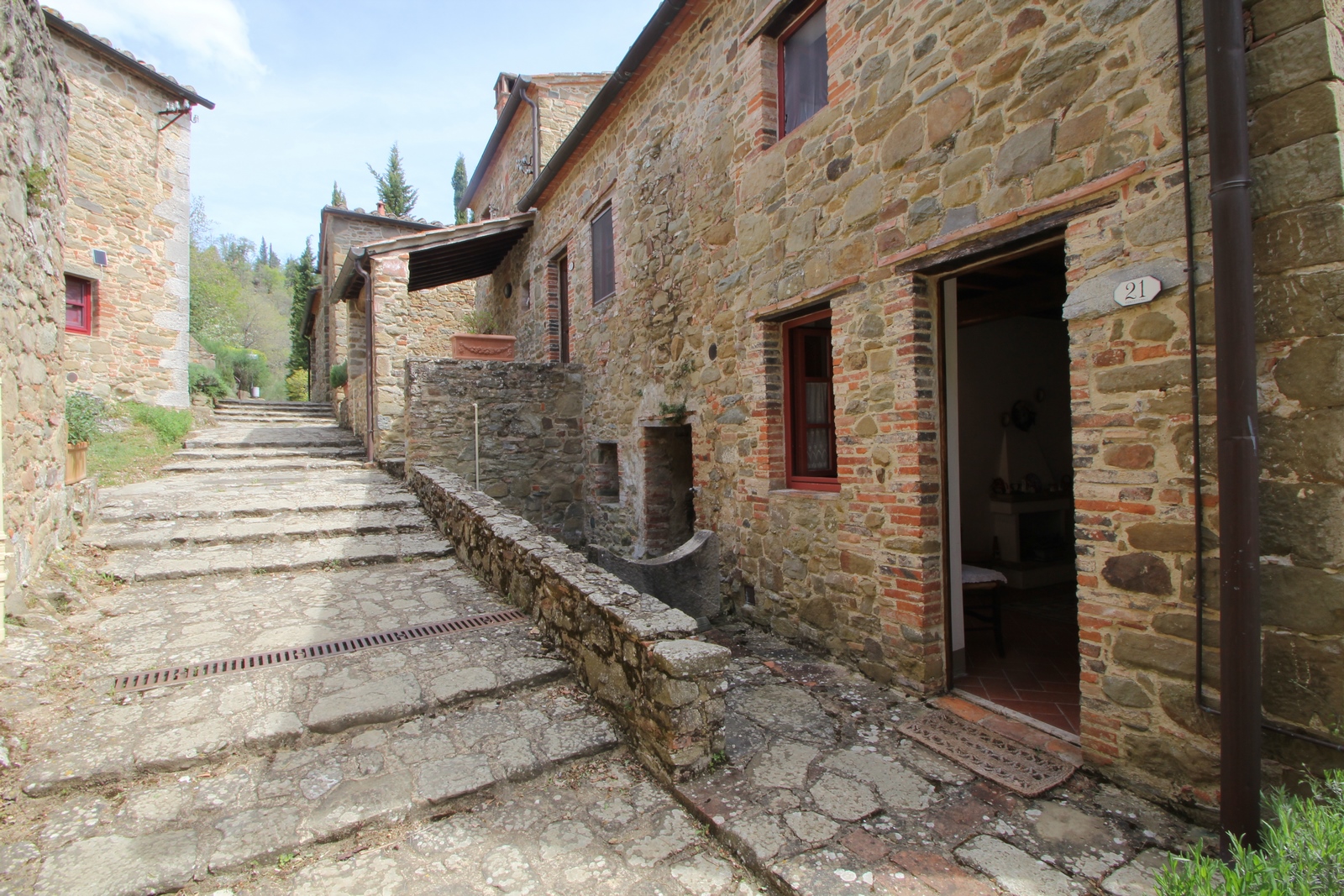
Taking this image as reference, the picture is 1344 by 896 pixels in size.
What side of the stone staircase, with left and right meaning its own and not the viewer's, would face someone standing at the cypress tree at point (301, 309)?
back

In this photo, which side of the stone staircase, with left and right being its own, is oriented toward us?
front

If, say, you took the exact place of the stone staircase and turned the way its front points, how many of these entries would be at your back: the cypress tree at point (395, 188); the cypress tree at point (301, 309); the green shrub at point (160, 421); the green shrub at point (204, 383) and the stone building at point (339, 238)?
5

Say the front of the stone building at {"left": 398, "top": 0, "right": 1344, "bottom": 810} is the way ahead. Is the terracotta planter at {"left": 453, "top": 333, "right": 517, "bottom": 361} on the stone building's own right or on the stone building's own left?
on the stone building's own right

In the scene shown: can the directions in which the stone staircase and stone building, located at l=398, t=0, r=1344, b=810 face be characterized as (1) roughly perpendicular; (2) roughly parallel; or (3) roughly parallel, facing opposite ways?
roughly perpendicular

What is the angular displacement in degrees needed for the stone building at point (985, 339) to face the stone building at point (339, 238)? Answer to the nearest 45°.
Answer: approximately 90° to its right

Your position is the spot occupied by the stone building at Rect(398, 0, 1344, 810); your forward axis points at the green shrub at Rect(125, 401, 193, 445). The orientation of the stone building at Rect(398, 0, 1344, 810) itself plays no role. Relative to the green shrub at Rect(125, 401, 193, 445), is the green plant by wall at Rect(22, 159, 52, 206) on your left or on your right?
left

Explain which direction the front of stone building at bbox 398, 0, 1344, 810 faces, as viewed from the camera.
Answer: facing the viewer and to the left of the viewer

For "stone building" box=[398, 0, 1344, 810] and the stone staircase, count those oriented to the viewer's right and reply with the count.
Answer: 0

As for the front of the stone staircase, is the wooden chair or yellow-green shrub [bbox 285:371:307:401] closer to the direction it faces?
the wooden chair

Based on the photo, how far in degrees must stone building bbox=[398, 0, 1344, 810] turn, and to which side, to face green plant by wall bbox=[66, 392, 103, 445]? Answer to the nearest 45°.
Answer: approximately 45° to its right

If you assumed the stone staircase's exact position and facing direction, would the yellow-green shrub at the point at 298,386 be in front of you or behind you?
behind

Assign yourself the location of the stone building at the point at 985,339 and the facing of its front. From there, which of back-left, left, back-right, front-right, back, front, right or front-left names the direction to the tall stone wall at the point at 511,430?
right

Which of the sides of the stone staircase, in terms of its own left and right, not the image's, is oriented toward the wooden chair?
left

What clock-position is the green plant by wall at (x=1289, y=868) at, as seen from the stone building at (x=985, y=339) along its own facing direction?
The green plant by wall is roughly at 10 o'clock from the stone building.

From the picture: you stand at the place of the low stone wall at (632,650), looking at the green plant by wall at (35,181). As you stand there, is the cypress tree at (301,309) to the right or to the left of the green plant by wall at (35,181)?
right

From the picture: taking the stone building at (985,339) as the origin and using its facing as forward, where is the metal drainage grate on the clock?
The metal drainage grate is roughly at 1 o'clock from the stone building.
